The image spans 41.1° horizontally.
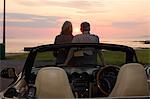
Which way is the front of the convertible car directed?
away from the camera

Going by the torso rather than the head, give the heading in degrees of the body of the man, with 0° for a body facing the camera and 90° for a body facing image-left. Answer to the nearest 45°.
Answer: approximately 180°
